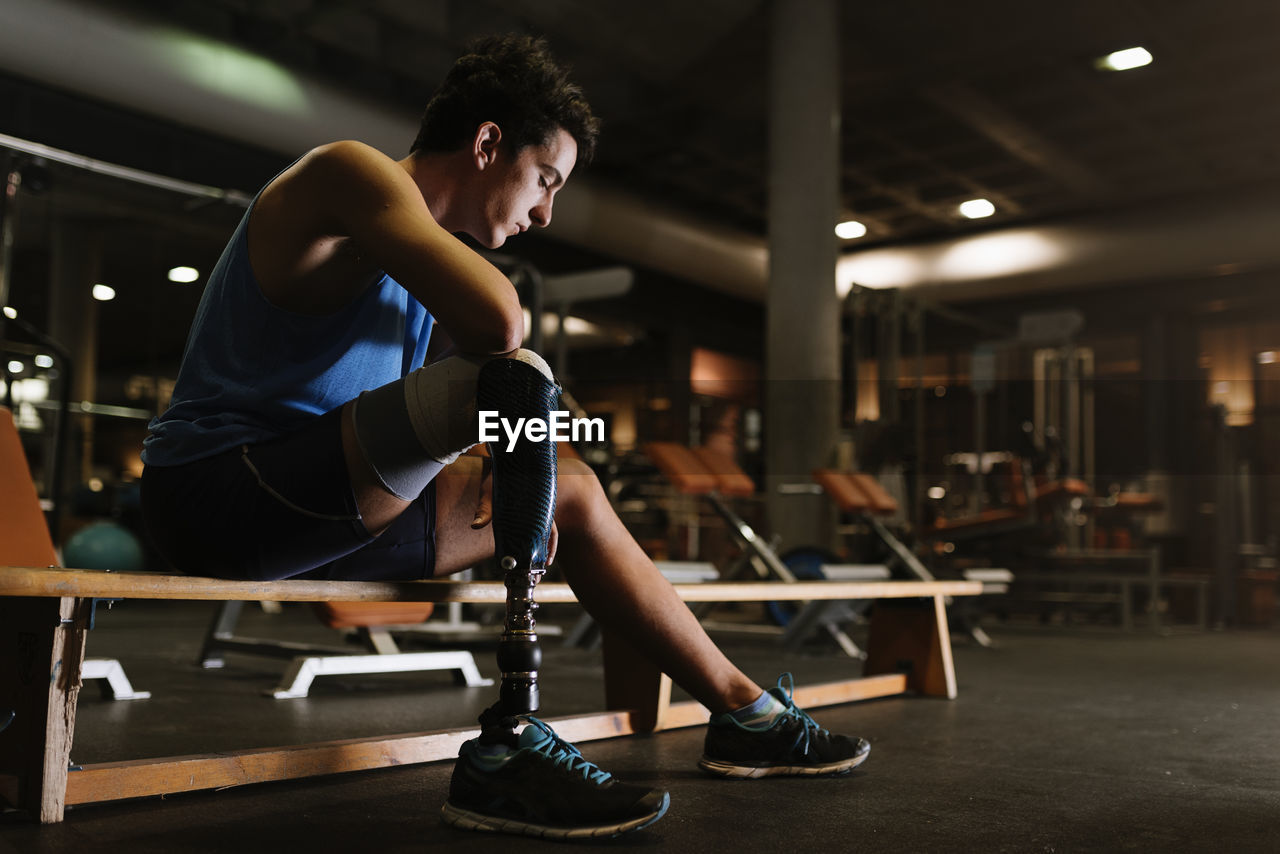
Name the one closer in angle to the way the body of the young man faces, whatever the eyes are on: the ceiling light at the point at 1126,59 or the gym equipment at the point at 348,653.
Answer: the ceiling light

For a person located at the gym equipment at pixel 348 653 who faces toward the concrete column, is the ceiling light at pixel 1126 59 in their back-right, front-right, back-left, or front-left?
front-right

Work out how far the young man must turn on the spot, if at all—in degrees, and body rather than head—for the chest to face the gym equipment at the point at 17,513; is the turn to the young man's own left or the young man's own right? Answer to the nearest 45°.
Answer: approximately 135° to the young man's own left

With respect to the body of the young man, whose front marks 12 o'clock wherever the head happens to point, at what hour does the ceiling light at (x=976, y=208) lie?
The ceiling light is roughly at 10 o'clock from the young man.

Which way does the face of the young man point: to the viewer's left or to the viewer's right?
to the viewer's right

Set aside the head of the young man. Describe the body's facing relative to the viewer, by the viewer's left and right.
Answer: facing to the right of the viewer

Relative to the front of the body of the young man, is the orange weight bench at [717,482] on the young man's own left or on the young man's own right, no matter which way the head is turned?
on the young man's own left

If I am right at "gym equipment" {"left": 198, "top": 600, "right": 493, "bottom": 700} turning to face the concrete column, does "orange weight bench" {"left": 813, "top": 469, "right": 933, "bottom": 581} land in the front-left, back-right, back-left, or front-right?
front-right

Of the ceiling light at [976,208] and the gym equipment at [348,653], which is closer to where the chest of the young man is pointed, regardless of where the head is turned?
the ceiling light

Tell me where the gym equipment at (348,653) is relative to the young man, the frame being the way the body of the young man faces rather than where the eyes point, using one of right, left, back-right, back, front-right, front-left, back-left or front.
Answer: left

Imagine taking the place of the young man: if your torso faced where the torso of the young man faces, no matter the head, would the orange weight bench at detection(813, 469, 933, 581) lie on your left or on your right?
on your left
